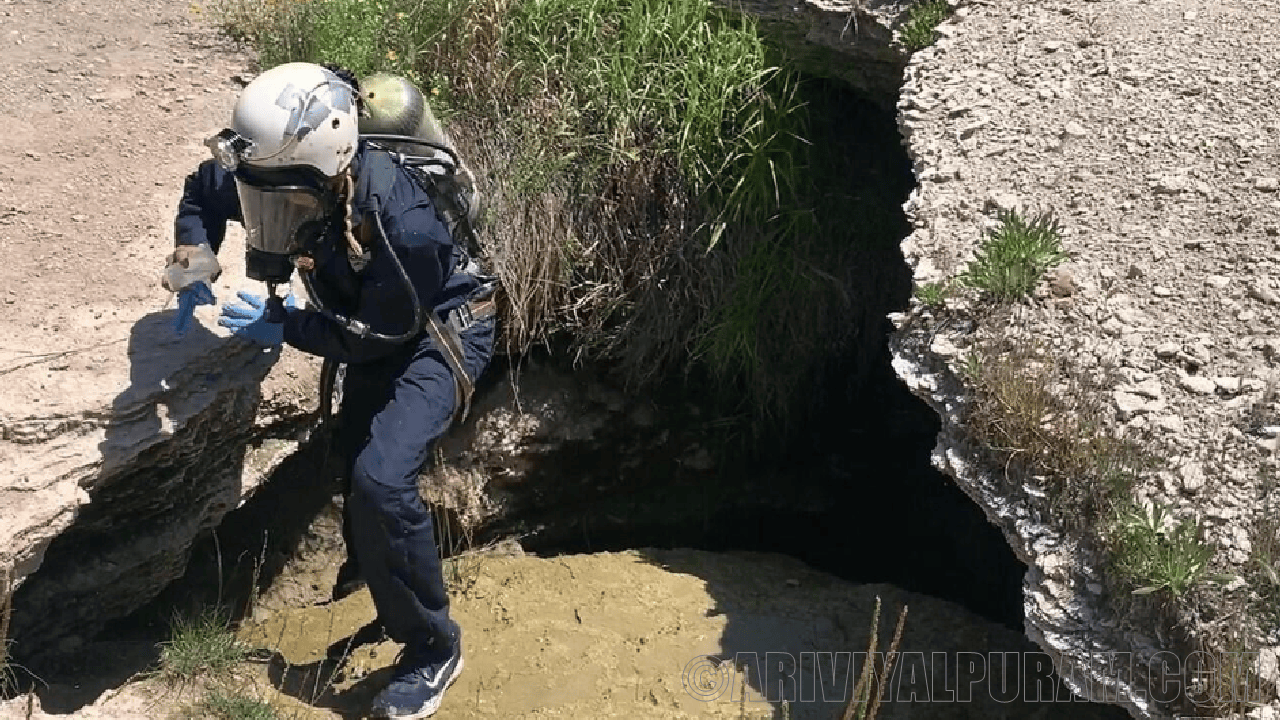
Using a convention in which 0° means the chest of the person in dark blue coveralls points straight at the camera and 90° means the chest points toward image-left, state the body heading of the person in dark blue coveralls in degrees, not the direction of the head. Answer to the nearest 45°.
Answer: approximately 45°

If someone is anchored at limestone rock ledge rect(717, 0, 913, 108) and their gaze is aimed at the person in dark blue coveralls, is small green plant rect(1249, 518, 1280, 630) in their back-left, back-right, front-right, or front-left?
front-left

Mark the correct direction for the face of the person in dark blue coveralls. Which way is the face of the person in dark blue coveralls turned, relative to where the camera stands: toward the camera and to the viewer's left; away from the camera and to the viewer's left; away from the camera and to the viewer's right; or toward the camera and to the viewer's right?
toward the camera and to the viewer's left

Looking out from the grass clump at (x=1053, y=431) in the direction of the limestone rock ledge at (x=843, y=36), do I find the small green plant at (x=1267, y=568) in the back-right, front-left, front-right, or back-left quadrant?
back-right

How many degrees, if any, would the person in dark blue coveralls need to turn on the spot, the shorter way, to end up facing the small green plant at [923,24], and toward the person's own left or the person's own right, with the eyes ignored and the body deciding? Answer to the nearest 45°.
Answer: approximately 180°

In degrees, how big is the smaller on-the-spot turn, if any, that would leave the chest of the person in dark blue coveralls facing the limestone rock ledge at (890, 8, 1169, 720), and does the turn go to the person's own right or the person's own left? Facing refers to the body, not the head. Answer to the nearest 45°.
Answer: approximately 135° to the person's own left

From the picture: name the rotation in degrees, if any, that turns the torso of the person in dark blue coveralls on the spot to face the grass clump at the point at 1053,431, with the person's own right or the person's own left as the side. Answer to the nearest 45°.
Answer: approximately 135° to the person's own left
